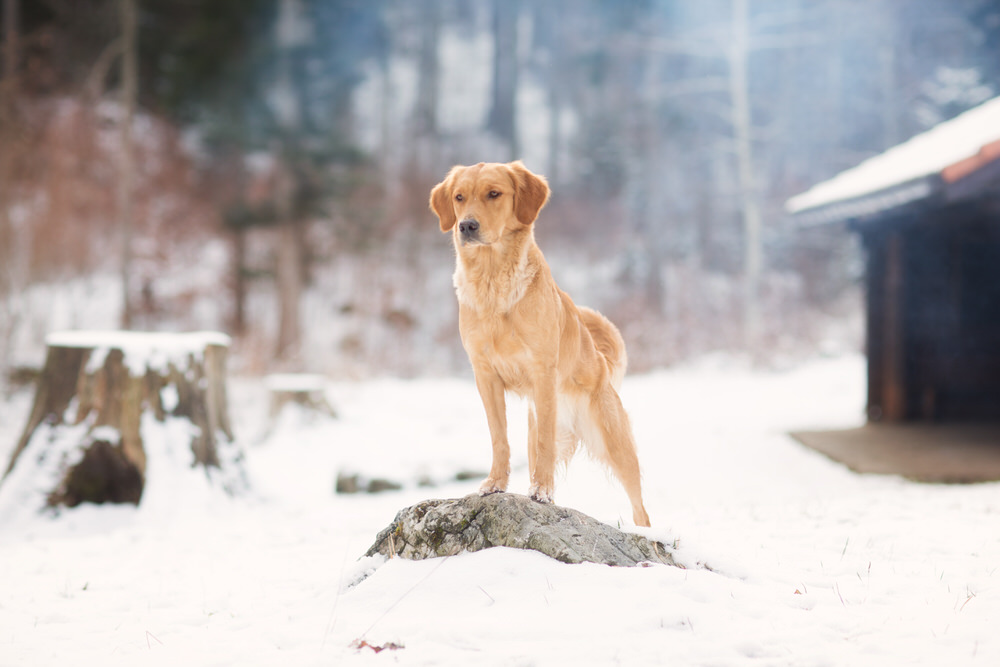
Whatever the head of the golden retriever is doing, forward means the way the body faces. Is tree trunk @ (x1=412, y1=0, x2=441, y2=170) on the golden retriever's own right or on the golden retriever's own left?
on the golden retriever's own right

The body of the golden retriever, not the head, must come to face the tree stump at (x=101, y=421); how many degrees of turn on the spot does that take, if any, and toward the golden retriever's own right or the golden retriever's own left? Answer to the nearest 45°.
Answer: approximately 90° to the golden retriever's own right

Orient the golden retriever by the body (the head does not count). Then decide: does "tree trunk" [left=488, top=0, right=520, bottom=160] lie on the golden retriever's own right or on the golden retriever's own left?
on the golden retriever's own right

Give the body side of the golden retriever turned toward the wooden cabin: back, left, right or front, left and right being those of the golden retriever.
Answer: back

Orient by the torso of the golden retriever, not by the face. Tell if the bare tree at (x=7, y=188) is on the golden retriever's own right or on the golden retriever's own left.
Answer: on the golden retriever's own right

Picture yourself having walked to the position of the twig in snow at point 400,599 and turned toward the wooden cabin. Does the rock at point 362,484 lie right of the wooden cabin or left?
left

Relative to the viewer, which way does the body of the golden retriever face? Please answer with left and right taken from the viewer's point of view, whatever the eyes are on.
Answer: facing the viewer and to the left of the viewer

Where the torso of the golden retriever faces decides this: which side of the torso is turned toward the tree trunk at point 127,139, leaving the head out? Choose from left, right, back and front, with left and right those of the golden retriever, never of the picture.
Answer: right
